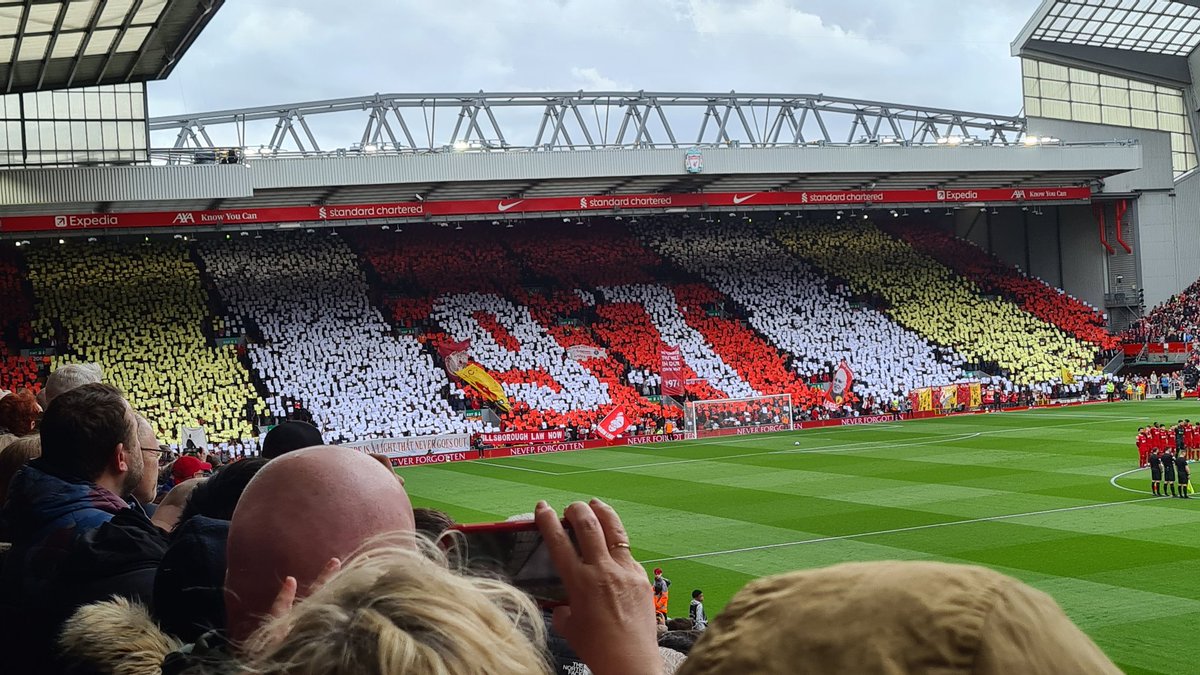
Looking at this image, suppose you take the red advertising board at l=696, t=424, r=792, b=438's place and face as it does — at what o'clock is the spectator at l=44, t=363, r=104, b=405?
The spectator is roughly at 12 o'clock from the red advertising board.

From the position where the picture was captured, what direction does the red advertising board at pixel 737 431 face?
facing the viewer

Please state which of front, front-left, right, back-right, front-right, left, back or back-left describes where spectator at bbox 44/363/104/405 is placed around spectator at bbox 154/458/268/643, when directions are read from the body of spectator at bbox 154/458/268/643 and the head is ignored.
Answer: front-left

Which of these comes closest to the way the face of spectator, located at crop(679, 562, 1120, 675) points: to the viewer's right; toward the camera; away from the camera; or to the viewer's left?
away from the camera

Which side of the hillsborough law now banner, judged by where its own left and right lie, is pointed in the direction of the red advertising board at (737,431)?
left

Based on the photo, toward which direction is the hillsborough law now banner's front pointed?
toward the camera

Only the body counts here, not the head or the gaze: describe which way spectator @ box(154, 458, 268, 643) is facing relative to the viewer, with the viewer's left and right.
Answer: facing away from the viewer and to the right of the viewer

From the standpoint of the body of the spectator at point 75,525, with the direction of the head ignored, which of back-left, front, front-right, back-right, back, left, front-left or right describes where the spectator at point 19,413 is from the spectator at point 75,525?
front-left

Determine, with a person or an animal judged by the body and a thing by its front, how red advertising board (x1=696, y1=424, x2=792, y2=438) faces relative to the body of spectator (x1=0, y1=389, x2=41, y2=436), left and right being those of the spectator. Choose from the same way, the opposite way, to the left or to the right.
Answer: the opposite way

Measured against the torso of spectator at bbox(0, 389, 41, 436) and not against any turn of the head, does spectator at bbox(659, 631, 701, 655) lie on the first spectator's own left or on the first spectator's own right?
on the first spectator's own right

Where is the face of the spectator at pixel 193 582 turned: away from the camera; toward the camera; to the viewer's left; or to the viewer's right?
away from the camera

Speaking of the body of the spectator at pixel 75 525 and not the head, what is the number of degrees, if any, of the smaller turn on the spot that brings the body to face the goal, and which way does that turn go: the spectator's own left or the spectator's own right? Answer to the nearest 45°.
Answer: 0° — they already face it

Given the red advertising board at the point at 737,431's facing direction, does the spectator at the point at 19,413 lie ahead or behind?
ahead

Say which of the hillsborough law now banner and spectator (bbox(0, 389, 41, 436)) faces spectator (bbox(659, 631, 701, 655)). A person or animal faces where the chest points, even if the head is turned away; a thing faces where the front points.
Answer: the hillsborough law now banner
